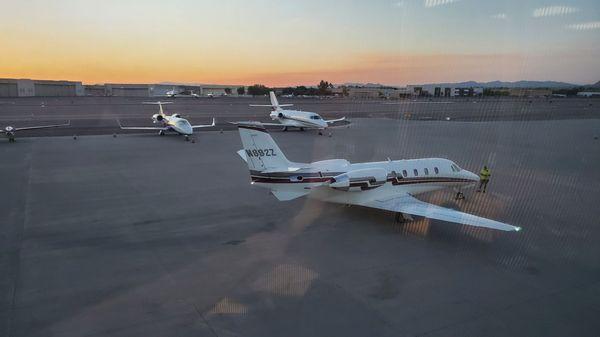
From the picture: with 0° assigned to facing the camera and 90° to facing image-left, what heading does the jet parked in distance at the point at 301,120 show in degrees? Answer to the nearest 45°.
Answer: approximately 315°
